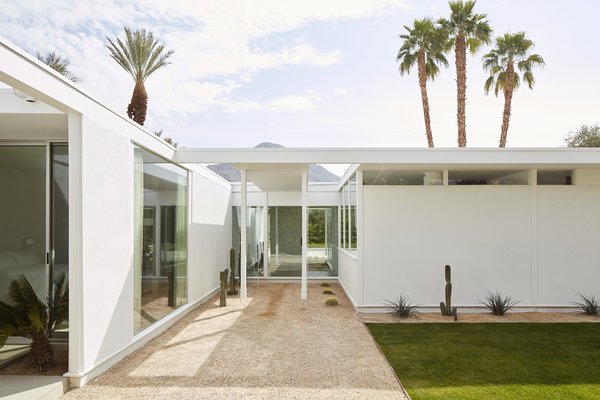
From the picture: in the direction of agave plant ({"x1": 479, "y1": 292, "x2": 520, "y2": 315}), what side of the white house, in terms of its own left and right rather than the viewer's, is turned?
left

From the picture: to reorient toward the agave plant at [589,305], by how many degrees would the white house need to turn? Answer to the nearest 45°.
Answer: approximately 90° to its left

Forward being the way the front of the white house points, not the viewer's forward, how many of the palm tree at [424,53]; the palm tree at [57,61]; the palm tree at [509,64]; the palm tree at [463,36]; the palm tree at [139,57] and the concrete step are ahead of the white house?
1

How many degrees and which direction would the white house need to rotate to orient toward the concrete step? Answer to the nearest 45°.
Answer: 0° — it already faces it

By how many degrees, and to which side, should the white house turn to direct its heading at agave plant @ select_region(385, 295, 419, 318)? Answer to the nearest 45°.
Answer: approximately 90° to its left

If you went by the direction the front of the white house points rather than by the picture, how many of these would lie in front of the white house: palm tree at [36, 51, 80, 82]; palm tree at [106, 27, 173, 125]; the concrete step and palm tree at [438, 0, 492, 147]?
1

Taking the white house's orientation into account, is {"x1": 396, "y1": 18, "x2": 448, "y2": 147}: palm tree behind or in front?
behind

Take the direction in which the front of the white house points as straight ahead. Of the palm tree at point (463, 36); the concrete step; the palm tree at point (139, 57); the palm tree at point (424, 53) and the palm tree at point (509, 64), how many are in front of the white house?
1

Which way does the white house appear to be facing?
toward the camera

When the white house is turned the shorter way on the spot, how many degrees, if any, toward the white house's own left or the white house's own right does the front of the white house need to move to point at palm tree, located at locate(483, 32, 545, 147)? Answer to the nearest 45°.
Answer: approximately 135° to the white house's own left

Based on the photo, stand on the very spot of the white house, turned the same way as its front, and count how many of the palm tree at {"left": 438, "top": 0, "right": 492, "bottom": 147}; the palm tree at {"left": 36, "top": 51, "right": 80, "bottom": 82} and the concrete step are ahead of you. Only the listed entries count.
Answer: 1

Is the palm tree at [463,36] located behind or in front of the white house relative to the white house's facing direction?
behind

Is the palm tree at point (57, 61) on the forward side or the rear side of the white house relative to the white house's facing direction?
on the rear side

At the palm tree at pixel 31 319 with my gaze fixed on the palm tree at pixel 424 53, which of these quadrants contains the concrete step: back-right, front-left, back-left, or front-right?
back-right
